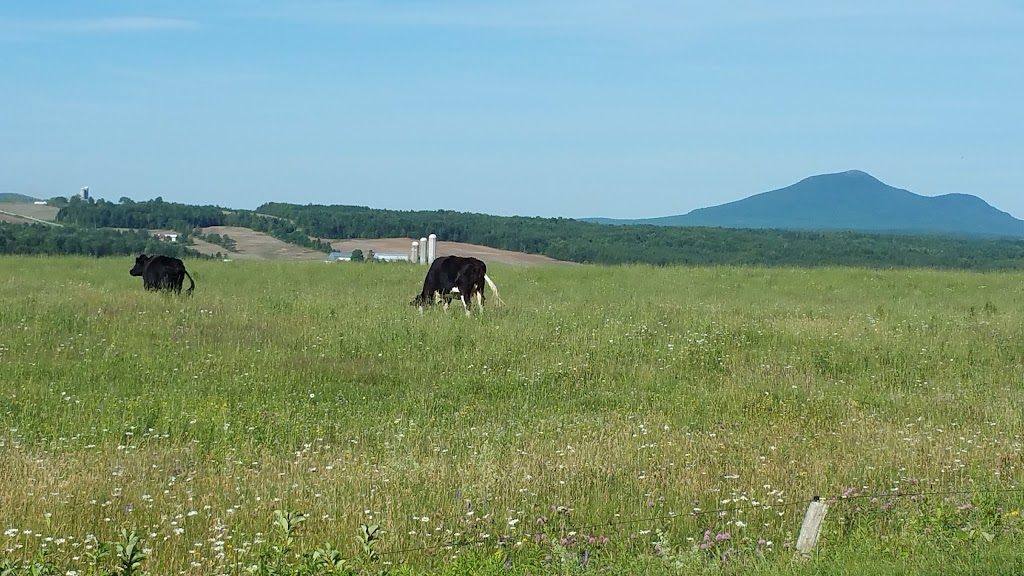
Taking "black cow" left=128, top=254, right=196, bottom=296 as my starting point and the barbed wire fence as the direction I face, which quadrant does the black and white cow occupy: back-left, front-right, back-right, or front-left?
front-left

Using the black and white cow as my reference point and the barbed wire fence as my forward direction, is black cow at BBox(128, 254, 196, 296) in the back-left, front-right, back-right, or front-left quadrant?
back-right

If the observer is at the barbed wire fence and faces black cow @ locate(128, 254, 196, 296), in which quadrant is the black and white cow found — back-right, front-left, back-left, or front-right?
front-right

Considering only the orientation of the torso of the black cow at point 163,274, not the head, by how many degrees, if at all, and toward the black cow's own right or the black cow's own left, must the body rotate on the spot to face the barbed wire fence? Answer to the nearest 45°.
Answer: approximately 90° to the black cow's own left

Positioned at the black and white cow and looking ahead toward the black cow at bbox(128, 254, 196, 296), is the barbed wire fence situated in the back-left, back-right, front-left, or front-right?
back-left

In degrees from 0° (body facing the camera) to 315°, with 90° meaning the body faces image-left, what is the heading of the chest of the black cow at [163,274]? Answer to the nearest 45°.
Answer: approximately 90°

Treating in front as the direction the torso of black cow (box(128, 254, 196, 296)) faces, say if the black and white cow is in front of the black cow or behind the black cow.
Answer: behind

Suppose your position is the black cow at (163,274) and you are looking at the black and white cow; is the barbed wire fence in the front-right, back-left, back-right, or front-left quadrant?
front-right
